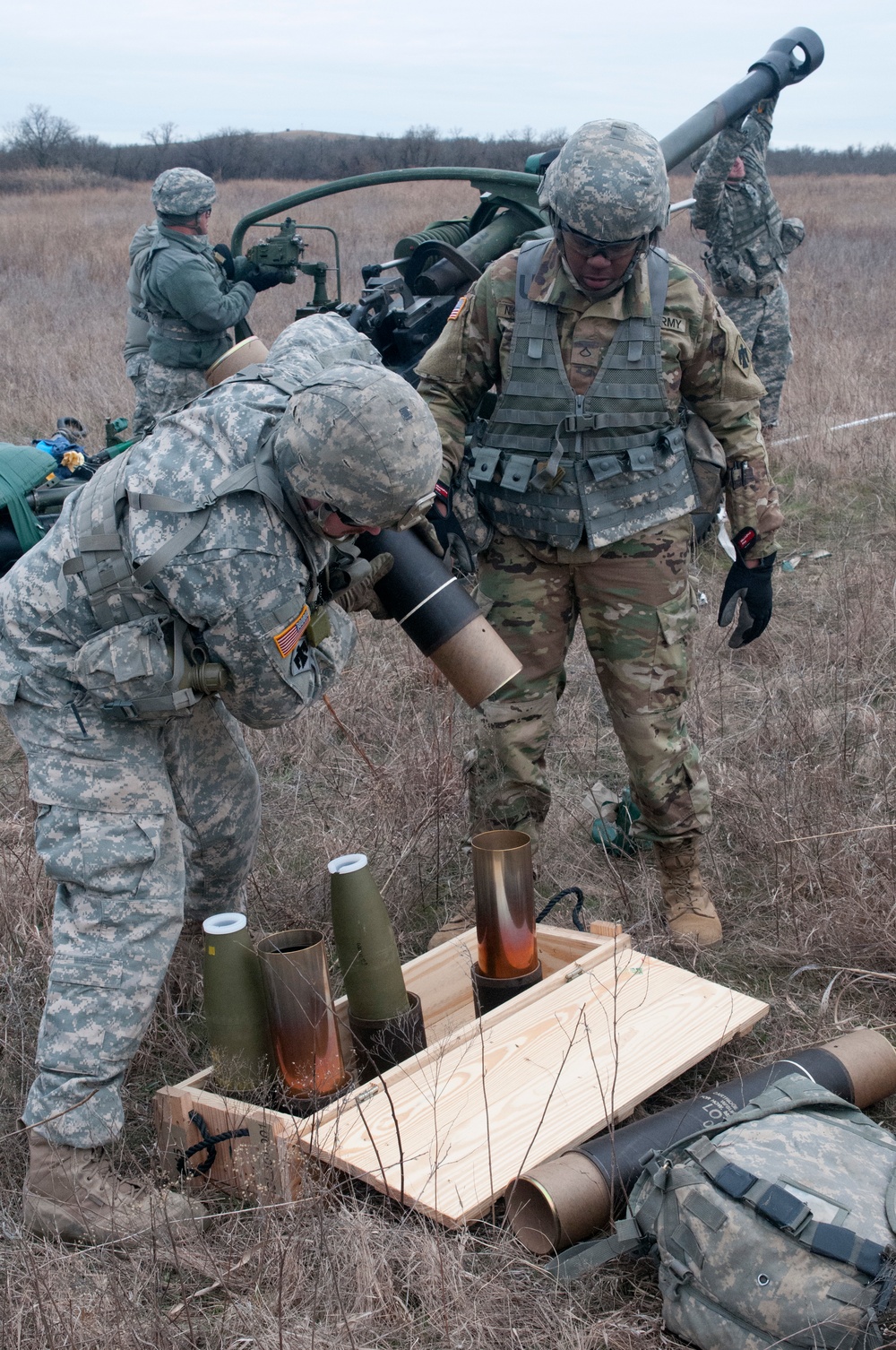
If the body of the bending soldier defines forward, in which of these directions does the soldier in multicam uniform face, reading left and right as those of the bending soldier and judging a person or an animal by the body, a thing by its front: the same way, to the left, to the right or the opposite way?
to the right

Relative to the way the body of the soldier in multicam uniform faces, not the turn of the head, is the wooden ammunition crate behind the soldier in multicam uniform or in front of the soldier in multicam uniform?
in front

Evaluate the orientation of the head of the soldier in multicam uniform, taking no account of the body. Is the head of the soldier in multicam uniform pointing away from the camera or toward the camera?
toward the camera

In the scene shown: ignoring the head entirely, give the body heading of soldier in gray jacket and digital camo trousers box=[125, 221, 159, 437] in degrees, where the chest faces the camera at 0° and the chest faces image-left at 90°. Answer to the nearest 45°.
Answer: approximately 270°

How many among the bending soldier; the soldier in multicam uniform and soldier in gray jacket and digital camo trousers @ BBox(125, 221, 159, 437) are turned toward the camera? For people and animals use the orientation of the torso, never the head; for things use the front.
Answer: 1

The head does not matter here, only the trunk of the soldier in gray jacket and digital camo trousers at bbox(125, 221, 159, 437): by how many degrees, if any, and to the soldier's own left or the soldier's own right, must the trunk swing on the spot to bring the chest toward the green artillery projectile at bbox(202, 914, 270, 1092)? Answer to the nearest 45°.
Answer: approximately 90° to the soldier's own right

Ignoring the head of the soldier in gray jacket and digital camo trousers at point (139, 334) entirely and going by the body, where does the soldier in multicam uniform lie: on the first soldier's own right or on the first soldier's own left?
on the first soldier's own right

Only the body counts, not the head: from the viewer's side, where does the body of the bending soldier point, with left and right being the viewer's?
facing to the right of the viewer

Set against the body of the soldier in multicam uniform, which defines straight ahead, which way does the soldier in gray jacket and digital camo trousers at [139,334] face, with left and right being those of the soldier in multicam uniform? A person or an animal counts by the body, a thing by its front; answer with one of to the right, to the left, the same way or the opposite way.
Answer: to the left

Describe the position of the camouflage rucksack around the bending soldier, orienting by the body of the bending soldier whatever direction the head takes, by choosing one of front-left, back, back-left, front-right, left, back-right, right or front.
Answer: front-right

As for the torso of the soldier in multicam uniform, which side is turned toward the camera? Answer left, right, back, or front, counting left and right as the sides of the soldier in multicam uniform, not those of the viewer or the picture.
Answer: front

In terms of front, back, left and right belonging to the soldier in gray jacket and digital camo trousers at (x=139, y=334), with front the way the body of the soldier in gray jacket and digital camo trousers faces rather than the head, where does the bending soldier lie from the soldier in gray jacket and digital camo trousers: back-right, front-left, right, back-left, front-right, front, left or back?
right

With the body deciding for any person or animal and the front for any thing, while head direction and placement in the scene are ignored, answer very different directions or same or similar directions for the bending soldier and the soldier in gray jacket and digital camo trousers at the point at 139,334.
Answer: same or similar directions

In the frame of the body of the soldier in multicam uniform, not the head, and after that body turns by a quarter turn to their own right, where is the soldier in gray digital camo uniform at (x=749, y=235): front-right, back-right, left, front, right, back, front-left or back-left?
right
